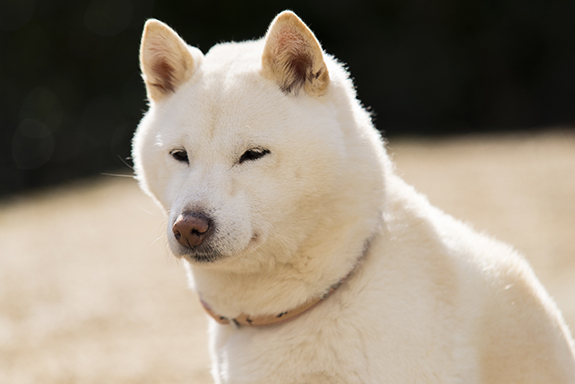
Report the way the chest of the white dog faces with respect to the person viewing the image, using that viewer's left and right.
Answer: facing the viewer and to the left of the viewer
